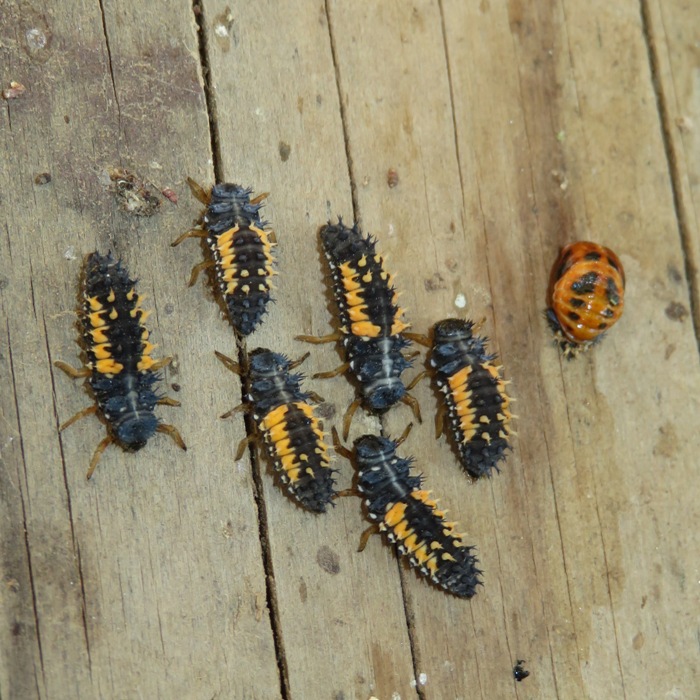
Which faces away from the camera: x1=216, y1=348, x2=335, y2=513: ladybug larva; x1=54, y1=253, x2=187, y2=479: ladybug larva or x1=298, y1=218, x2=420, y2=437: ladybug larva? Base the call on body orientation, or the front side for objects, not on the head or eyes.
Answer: x1=216, y1=348, x2=335, y2=513: ladybug larva

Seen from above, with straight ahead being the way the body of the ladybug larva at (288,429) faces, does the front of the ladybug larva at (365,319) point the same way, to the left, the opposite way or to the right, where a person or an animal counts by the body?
the opposite way

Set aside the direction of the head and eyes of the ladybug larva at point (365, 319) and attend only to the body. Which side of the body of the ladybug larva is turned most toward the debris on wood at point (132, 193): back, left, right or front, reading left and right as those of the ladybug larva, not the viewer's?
right

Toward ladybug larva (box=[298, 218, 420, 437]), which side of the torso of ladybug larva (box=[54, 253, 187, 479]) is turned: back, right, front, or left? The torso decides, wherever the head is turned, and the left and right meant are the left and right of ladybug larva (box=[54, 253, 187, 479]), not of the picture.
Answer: left

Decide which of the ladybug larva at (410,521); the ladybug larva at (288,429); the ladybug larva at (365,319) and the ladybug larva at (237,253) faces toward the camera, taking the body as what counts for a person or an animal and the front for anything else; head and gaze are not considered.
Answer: the ladybug larva at (365,319)

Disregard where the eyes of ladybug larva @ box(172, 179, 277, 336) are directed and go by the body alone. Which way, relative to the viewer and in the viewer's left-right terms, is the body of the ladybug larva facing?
facing away from the viewer

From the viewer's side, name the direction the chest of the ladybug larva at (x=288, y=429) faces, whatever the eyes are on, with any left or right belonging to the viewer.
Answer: facing away from the viewer
